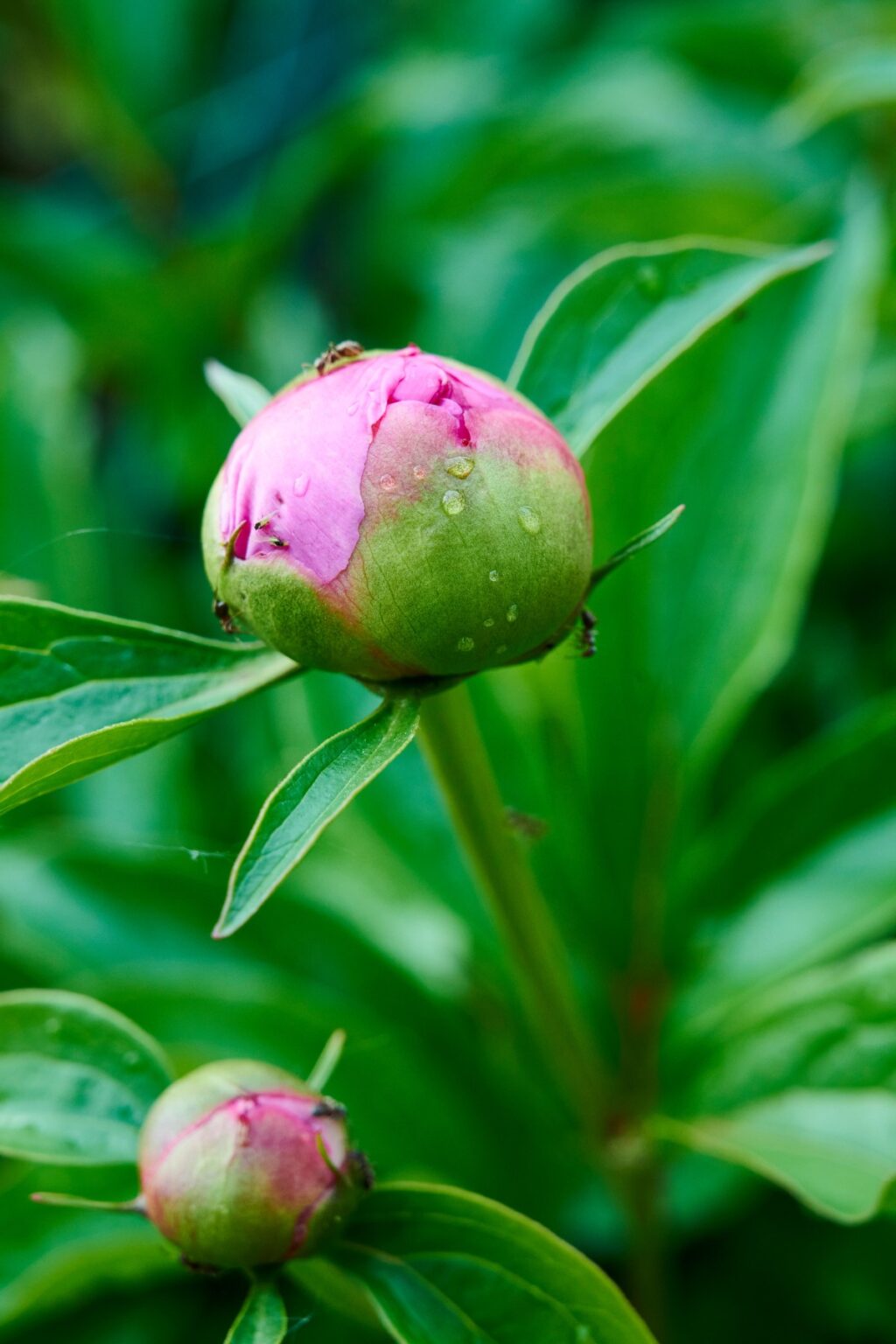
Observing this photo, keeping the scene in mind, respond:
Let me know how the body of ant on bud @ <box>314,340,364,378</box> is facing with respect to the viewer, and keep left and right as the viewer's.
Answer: facing to the left of the viewer
